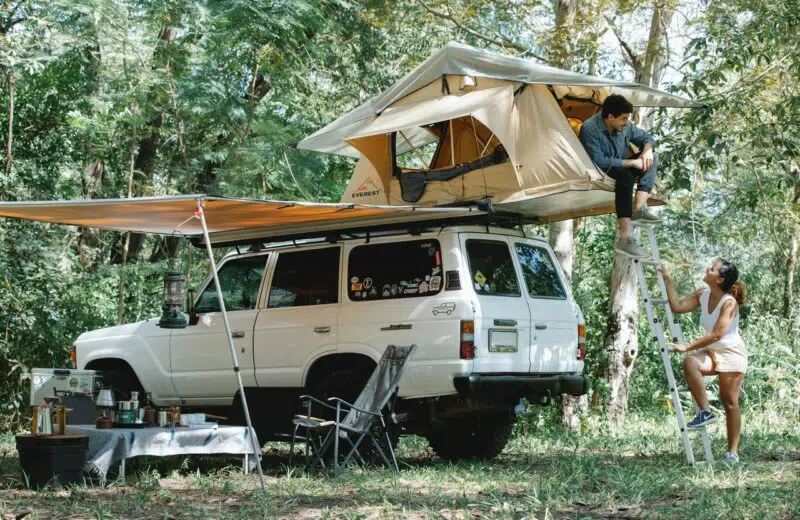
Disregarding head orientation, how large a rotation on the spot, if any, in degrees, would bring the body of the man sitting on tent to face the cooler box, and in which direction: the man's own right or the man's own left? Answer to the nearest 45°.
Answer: approximately 135° to the man's own right

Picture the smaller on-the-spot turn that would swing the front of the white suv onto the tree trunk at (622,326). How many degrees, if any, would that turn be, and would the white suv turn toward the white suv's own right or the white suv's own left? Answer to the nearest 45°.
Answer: approximately 90° to the white suv's own right

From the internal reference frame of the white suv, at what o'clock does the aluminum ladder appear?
The aluminum ladder is roughly at 5 o'clock from the white suv.

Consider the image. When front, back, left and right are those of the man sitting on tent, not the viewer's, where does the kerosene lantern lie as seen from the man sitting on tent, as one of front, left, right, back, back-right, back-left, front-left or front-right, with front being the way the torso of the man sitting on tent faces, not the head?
back-right

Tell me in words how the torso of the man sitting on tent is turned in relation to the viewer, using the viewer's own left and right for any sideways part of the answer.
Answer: facing the viewer and to the right of the viewer

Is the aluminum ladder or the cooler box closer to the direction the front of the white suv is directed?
the cooler box

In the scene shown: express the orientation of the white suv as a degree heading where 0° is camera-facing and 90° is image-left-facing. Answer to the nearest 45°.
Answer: approximately 135°

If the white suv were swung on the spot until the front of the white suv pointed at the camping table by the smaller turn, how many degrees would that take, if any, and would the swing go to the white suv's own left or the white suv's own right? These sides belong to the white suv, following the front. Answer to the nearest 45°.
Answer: approximately 45° to the white suv's own left

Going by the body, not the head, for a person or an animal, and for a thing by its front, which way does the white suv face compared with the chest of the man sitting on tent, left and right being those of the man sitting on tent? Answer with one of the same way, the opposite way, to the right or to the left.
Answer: the opposite way
